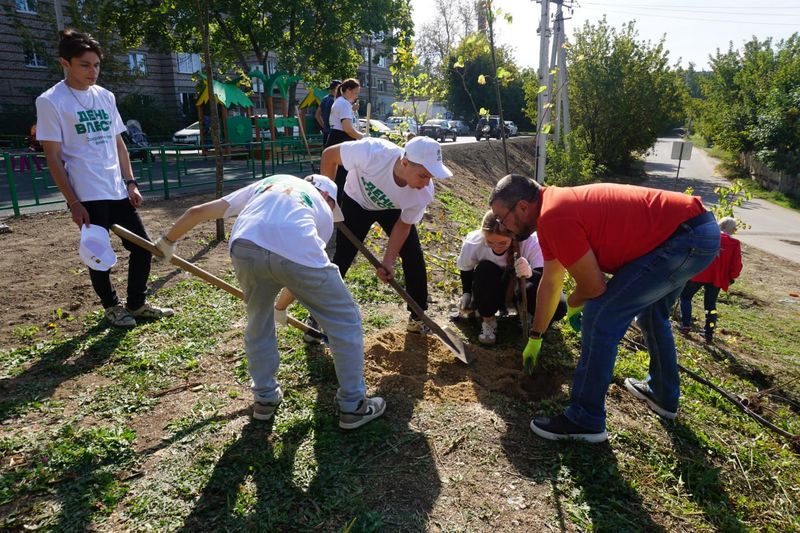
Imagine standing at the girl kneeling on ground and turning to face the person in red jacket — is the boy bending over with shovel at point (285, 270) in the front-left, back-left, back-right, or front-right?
back-right

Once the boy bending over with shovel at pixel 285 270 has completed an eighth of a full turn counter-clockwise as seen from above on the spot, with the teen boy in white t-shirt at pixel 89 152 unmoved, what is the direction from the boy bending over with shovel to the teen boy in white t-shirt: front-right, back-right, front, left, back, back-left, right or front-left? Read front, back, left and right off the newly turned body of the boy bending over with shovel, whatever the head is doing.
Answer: front-left

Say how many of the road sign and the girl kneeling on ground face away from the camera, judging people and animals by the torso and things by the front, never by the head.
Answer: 1

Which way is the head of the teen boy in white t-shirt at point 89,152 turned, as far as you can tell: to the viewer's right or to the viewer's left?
to the viewer's right

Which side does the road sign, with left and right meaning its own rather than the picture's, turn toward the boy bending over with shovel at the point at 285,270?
back

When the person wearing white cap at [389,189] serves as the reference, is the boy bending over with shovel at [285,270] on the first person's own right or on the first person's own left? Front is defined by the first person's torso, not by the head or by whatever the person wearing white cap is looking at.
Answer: on the first person's own right

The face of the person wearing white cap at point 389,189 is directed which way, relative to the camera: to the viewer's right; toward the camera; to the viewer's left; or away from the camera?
to the viewer's right

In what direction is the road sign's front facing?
away from the camera

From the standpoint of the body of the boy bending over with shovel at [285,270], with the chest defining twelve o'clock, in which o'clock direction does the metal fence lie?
The metal fence is roughly at 10 o'clock from the boy bending over with shovel.

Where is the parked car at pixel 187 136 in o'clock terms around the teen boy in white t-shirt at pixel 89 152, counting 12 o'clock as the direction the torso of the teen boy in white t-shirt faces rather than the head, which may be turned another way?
The parked car is roughly at 8 o'clock from the teen boy in white t-shirt.

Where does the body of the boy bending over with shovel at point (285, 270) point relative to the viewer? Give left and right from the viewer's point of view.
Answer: facing away from the viewer and to the right of the viewer

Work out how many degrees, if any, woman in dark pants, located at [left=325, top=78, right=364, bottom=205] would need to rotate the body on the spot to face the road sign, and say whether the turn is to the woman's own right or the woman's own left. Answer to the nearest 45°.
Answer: approximately 45° to the woman's own left

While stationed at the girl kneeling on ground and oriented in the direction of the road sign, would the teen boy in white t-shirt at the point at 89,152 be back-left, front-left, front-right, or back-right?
back-left
